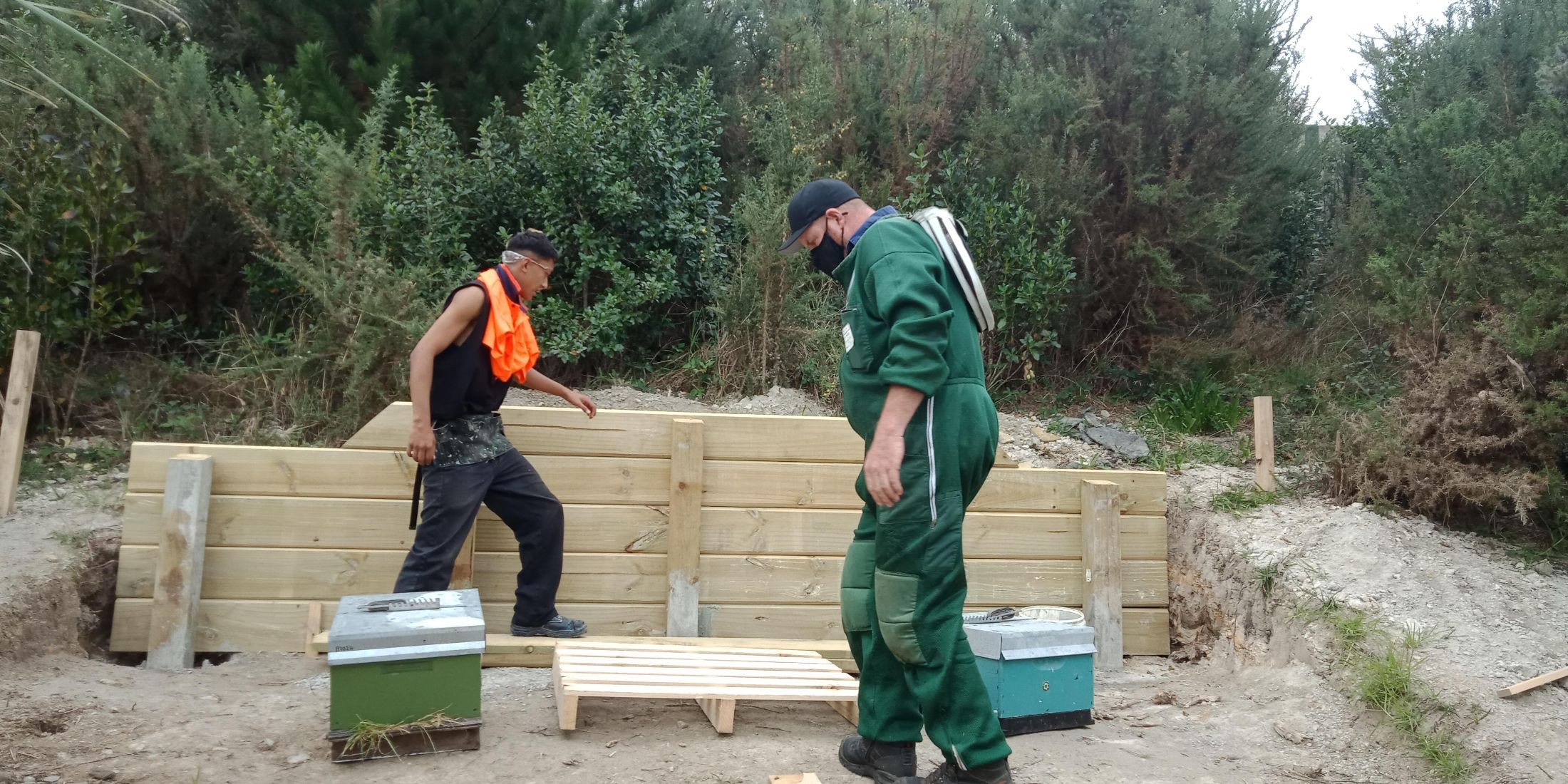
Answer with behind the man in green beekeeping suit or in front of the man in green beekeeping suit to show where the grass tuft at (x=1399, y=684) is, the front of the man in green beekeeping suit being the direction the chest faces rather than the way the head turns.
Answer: behind

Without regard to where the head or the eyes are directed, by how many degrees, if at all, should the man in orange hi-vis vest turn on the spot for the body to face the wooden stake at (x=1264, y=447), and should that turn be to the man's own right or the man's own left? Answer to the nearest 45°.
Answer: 0° — they already face it

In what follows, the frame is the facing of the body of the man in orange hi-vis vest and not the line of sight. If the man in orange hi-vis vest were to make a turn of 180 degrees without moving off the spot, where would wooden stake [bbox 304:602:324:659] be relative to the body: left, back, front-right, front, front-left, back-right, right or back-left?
front-right

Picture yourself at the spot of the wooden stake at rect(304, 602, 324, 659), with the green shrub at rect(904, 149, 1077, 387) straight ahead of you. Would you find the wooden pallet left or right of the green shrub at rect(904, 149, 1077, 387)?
right

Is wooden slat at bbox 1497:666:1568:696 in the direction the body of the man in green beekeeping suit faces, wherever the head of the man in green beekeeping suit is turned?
no

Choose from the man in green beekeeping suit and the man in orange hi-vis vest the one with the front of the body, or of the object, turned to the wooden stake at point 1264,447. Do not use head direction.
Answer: the man in orange hi-vis vest

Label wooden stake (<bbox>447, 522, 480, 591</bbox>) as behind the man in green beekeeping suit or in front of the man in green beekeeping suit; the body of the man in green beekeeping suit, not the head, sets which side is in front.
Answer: in front

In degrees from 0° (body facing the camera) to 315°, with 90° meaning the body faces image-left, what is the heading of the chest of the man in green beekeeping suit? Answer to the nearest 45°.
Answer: approximately 90°

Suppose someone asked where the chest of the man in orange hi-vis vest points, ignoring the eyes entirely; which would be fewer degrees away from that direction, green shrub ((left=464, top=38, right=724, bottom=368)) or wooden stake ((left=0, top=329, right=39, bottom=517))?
the green shrub

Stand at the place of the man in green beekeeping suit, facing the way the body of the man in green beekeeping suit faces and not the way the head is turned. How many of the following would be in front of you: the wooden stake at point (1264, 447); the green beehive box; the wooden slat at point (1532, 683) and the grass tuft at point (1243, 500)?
1

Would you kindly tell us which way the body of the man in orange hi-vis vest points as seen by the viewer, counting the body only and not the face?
to the viewer's right

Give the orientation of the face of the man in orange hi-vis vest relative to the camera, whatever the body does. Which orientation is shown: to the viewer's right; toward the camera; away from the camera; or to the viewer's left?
to the viewer's right

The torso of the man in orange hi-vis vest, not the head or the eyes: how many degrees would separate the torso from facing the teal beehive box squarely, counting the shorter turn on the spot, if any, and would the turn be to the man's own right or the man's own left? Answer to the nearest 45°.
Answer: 0° — they already face it

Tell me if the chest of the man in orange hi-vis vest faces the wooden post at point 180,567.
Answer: no

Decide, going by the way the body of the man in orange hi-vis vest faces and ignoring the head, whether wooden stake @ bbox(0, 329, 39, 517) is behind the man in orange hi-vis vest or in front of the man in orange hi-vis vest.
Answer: behind

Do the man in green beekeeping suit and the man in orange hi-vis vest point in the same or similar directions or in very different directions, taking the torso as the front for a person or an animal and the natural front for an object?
very different directions
